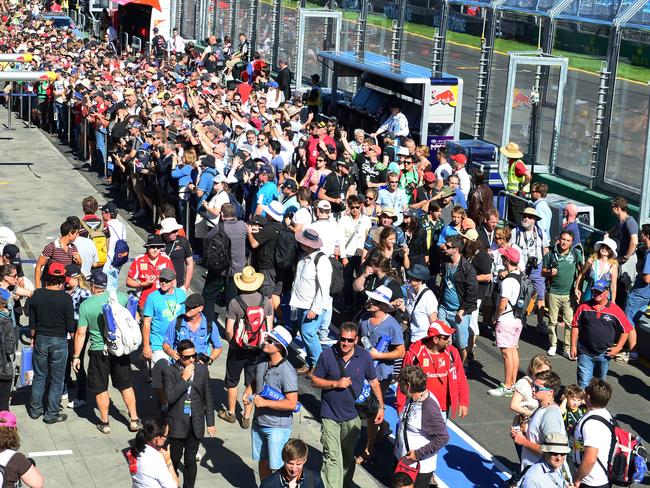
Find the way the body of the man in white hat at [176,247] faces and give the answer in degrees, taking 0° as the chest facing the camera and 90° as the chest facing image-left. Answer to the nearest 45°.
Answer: approximately 45°

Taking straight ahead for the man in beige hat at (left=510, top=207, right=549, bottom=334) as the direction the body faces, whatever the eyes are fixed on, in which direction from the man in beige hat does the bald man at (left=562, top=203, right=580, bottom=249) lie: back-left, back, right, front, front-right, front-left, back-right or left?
back-left

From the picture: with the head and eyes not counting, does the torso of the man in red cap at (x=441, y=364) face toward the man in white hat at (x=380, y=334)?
no

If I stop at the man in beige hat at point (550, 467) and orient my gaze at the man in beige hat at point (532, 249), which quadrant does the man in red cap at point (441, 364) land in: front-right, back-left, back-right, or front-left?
front-left

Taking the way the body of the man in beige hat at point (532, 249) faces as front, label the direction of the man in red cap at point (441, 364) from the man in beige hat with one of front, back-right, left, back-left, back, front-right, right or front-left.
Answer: front

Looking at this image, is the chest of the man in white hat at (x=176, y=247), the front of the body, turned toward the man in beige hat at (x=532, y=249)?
no

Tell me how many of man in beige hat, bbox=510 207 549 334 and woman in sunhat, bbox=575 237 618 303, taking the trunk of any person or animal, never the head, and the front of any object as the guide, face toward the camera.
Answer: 2

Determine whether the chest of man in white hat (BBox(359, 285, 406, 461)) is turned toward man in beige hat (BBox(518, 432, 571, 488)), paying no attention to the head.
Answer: no

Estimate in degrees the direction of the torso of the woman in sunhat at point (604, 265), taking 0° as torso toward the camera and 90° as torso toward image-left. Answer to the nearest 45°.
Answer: approximately 0°

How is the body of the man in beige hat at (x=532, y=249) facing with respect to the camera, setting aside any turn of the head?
toward the camera

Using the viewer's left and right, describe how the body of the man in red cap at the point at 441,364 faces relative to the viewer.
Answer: facing the viewer and to the right of the viewer

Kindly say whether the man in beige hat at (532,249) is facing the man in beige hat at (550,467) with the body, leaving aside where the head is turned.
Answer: yes

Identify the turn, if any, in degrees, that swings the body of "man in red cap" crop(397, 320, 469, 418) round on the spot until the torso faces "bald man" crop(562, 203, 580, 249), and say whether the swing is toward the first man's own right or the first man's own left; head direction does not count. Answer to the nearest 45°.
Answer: approximately 135° to the first man's own left

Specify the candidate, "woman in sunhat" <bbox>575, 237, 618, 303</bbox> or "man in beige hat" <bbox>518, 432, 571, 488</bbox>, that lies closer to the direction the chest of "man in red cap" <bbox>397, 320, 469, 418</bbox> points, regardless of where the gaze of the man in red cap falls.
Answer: the man in beige hat

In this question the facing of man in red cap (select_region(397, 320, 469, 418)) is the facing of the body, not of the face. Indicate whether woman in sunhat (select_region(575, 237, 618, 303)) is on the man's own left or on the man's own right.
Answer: on the man's own left

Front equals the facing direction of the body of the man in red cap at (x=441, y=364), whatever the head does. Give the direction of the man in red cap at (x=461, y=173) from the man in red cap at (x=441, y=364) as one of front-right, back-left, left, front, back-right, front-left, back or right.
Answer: back-left

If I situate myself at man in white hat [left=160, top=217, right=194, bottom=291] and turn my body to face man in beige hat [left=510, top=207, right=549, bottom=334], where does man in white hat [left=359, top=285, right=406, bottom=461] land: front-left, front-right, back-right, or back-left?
front-right

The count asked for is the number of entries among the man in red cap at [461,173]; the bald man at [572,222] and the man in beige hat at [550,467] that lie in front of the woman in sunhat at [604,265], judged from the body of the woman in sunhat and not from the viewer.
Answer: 1

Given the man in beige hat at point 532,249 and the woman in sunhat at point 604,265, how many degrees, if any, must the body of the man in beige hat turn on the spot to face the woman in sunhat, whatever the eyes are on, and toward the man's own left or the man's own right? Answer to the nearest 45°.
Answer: approximately 45° to the man's own left
